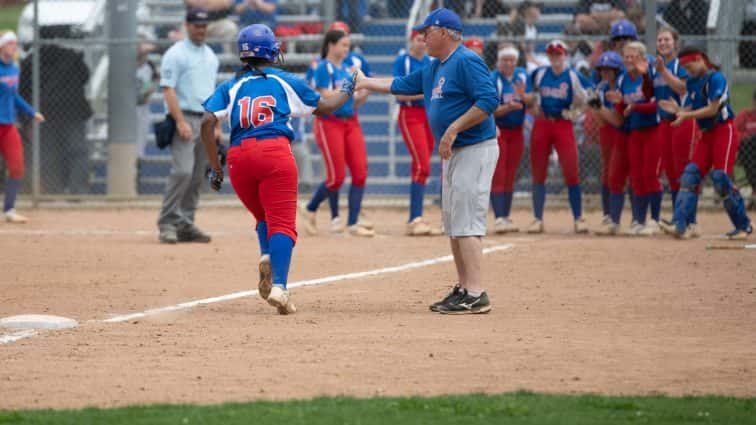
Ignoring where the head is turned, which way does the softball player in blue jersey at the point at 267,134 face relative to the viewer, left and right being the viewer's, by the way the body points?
facing away from the viewer

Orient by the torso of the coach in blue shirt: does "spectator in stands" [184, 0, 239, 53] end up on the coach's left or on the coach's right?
on the coach's right

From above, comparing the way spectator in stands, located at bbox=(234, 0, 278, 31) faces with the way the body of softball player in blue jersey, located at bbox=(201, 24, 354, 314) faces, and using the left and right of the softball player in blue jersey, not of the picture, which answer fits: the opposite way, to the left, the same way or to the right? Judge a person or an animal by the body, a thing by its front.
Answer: the opposite way

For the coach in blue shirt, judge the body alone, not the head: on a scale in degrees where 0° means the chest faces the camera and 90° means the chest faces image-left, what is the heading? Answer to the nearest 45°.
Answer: approximately 90°

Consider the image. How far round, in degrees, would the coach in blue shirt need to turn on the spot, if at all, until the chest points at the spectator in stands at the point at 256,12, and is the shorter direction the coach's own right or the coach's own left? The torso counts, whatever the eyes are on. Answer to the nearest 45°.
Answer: approximately 90° to the coach's own right

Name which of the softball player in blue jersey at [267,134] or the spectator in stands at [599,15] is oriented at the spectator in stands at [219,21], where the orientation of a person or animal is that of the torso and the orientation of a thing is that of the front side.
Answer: the softball player in blue jersey

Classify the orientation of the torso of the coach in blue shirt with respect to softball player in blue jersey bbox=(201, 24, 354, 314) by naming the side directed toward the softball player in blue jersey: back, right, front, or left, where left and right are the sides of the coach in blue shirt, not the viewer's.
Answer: front

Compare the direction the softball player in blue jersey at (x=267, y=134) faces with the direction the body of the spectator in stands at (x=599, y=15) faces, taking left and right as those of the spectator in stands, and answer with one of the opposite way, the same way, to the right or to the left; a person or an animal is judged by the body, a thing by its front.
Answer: the opposite way

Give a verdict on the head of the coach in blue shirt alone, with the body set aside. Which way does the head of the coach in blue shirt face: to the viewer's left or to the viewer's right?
to the viewer's left

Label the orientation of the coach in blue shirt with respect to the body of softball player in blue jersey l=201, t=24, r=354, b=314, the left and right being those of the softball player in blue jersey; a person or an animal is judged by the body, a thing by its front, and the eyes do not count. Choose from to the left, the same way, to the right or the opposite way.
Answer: to the left

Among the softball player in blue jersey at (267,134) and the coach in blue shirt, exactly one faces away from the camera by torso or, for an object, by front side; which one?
the softball player in blue jersey

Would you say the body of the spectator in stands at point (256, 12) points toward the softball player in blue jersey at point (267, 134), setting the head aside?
yes
